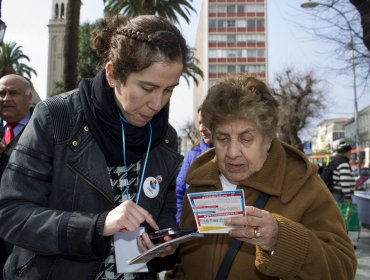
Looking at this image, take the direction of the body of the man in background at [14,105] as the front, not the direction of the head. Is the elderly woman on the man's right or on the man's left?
on the man's left

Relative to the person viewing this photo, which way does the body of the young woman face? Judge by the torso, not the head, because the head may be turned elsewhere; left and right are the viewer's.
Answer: facing the viewer and to the right of the viewer

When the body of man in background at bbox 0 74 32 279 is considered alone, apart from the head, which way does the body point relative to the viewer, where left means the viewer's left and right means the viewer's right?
facing the viewer and to the left of the viewer

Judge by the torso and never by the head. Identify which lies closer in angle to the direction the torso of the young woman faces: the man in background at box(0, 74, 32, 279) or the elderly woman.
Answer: the elderly woman

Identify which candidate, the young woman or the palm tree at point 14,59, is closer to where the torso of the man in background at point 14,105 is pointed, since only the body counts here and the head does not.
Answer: the young woman

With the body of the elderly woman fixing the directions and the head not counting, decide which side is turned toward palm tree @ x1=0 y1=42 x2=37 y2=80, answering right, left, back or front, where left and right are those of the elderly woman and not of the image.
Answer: right

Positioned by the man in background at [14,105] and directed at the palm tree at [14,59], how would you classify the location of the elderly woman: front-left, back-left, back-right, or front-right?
back-right

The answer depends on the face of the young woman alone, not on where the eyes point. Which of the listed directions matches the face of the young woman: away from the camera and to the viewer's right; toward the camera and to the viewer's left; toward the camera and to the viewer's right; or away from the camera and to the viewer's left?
toward the camera and to the viewer's right

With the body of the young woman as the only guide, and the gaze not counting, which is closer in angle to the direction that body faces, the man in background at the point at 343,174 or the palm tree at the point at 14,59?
the man in background

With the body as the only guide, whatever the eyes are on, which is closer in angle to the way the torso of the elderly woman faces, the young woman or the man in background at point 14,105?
the young woman

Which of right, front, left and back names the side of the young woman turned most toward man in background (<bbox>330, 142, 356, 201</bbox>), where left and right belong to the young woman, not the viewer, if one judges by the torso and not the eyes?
left

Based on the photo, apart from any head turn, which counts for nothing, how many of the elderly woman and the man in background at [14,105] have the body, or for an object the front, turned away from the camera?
0

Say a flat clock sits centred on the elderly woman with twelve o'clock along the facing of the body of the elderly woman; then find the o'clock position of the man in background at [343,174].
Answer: The man in background is roughly at 5 o'clock from the elderly woman.

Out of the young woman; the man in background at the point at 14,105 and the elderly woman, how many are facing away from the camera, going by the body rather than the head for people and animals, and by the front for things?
0

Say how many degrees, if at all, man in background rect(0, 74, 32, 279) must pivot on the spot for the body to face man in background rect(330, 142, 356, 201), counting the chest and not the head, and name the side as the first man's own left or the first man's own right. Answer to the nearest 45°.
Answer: approximately 135° to the first man's own left

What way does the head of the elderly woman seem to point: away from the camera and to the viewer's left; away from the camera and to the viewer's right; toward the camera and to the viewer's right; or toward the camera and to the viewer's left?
toward the camera and to the viewer's left

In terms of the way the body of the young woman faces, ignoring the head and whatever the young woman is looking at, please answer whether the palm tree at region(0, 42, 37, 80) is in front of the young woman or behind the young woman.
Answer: behind
